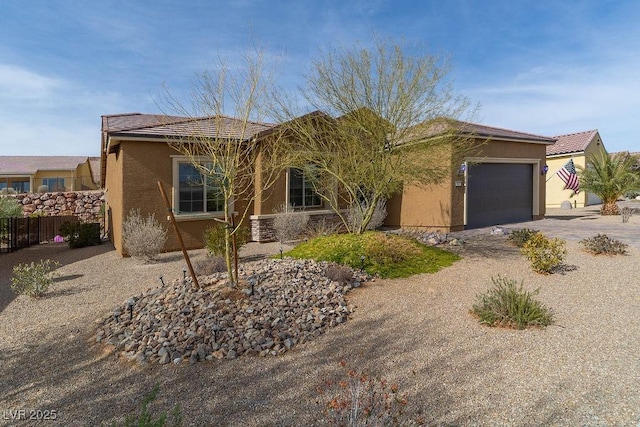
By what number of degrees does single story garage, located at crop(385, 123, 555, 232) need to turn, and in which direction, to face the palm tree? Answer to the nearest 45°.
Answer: approximately 90° to its left

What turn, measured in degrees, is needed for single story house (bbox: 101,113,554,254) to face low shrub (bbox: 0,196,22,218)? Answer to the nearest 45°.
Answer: approximately 135° to its right

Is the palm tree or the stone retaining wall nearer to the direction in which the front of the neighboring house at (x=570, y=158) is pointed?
the palm tree

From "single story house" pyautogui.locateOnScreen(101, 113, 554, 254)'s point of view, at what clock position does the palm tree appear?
The palm tree is roughly at 10 o'clock from the single story house.

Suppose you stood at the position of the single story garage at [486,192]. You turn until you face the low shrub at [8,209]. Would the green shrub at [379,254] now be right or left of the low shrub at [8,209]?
left

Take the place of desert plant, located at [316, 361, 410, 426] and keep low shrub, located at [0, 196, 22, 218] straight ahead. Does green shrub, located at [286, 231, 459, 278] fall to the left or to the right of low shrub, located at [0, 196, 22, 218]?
right

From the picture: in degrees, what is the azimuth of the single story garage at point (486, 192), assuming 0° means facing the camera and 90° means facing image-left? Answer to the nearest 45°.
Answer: approximately 315°

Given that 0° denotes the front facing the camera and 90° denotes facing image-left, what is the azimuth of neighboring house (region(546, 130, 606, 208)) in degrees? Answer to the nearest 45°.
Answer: approximately 315°

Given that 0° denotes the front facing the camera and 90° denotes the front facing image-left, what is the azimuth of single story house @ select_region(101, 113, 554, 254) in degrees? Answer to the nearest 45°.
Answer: approximately 315°

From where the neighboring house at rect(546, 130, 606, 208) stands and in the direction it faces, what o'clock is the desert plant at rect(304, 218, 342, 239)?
The desert plant is roughly at 2 o'clock from the neighboring house.

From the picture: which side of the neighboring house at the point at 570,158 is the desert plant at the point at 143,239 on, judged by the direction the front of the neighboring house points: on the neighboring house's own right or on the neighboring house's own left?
on the neighboring house's own right
